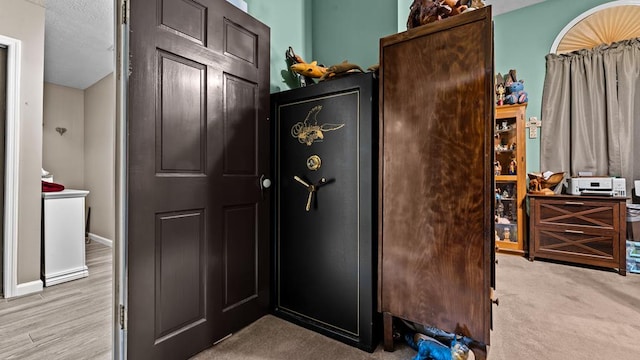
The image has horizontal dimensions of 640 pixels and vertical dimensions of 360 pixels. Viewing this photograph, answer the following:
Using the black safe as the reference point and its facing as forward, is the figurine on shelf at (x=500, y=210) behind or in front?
behind

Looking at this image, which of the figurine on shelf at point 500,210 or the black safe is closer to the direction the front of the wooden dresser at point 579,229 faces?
the black safe

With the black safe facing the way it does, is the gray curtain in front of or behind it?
behind

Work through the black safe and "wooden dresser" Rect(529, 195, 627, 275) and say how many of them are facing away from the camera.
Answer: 0

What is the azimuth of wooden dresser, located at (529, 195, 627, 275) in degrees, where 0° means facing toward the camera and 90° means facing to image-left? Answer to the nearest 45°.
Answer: approximately 45°

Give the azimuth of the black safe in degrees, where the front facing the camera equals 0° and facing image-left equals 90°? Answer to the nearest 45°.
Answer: approximately 45°
